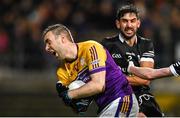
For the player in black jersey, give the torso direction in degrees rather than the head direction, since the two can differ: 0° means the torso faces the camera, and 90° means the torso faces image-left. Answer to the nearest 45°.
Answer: approximately 0°
